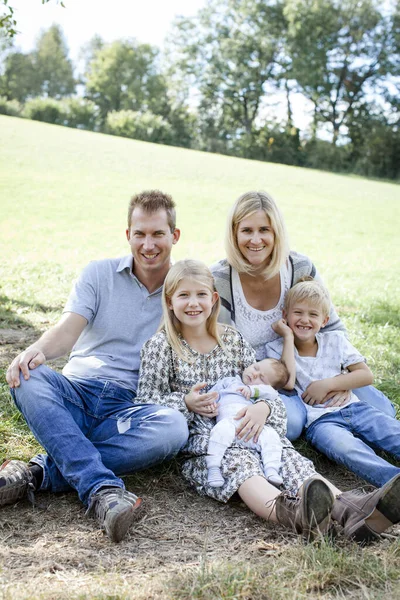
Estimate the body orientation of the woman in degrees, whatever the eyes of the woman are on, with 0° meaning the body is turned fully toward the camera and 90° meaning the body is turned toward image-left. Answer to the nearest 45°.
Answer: approximately 0°

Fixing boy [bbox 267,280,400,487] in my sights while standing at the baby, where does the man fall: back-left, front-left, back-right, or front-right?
back-left

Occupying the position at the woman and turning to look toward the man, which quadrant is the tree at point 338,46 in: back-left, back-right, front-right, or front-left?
back-right

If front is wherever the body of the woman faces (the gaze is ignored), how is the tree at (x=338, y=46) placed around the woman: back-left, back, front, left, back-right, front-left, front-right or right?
back

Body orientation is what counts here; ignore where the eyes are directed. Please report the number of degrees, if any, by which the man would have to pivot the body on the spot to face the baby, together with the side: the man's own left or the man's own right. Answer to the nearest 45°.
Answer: approximately 90° to the man's own left

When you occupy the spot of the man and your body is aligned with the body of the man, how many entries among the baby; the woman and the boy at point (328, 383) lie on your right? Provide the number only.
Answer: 0

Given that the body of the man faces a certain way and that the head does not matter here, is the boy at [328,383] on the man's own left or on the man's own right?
on the man's own left

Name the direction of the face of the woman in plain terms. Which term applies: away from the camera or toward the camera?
toward the camera

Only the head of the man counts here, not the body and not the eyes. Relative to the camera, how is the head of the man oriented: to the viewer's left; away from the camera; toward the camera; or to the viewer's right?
toward the camera

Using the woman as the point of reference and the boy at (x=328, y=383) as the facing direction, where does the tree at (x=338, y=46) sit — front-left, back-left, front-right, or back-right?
back-left

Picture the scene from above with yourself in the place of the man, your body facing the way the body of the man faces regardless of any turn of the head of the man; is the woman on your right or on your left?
on your left

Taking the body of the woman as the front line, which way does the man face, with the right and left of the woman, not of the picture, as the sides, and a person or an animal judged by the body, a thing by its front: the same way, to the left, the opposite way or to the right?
the same way

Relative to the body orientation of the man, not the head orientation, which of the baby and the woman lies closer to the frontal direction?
the baby

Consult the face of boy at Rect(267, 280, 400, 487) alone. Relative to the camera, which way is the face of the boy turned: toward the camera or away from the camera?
toward the camera

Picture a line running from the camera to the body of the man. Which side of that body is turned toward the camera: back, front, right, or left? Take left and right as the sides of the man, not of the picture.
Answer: front

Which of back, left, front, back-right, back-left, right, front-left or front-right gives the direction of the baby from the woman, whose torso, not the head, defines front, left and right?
front

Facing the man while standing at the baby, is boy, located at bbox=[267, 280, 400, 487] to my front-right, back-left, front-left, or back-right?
back-right

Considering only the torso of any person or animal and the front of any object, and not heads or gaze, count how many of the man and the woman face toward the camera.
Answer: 2
